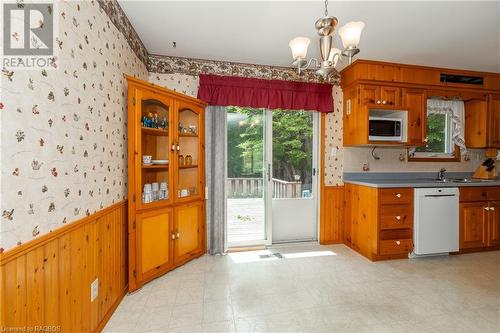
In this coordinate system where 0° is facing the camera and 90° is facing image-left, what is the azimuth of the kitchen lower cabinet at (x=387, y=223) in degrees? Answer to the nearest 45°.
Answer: approximately 315°

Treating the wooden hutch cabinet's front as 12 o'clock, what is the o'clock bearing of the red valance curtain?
The red valance curtain is roughly at 10 o'clock from the wooden hutch cabinet.

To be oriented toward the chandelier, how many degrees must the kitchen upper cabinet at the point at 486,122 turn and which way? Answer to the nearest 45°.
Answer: approximately 45° to its right

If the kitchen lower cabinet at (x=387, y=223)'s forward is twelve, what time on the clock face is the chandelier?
The chandelier is roughly at 2 o'clock from the kitchen lower cabinet.

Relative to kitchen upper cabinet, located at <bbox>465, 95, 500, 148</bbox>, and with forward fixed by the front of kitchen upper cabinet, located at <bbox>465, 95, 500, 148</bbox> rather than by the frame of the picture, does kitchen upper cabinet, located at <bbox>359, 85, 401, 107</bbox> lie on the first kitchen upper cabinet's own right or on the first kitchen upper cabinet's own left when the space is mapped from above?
on the first kitchen upper cabinet's own right

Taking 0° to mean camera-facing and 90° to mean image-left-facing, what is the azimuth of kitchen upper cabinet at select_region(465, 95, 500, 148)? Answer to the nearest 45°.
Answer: approximately 315°

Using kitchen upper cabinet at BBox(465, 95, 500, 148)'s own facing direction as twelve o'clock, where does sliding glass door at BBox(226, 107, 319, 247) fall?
The sliding glass door is roughly at 3 o'clock from the kitchen upper cabinet.

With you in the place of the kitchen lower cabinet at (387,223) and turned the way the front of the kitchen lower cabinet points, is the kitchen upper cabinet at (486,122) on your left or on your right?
on your left

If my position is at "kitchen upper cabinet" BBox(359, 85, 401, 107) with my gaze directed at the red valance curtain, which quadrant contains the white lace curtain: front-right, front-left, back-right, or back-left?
back-right

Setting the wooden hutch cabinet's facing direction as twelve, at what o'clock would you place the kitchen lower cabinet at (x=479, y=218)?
The kitchen lower cabinet is roughly at 11 o'clock from the wooden hutch cabinet.

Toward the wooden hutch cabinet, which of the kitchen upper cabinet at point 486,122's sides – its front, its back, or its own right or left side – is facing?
right

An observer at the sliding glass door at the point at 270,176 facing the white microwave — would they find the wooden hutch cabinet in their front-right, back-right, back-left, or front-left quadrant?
back-right

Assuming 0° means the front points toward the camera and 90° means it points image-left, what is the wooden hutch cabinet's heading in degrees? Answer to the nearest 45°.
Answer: approximately 315°

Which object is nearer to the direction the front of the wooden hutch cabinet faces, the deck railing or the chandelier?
the chandelier

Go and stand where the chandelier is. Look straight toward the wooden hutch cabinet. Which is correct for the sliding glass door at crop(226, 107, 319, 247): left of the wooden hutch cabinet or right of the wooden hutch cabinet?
right
